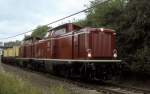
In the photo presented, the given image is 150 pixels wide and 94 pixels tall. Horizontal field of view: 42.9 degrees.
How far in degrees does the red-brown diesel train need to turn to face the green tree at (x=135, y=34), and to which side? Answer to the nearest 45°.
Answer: approximately 45° to its left

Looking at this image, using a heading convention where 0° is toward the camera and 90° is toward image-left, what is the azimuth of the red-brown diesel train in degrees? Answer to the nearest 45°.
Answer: approximately 315°

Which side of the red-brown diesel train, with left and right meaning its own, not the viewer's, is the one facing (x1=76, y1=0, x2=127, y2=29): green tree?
left
